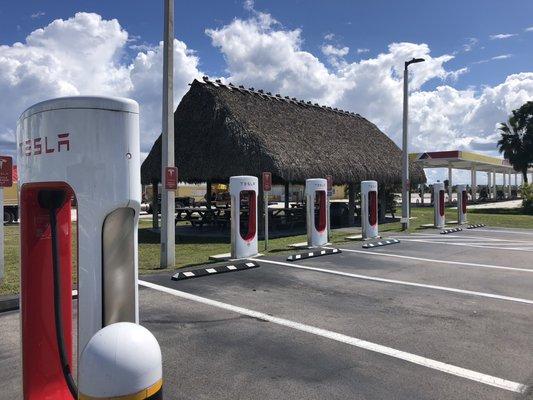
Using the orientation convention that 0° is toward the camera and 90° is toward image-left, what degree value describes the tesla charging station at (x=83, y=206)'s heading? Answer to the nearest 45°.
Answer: approximately 45°

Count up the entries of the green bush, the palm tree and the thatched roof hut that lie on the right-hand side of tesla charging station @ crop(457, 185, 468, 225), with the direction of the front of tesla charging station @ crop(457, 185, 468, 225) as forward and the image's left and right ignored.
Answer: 1

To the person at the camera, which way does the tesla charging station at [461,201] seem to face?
facing the viewer and to the right of the viewer

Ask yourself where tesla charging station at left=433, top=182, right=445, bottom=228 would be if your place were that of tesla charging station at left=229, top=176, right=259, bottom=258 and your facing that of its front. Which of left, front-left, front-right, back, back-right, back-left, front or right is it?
left

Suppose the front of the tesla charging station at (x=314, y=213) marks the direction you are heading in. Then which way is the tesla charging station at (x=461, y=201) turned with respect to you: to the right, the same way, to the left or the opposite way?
the same way

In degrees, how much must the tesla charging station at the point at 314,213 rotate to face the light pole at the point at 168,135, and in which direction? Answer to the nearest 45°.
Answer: approximately 90° to its right

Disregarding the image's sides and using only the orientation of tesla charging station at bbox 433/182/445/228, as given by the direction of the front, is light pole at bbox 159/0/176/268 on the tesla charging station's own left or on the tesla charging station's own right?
on the tesla charging station's own right

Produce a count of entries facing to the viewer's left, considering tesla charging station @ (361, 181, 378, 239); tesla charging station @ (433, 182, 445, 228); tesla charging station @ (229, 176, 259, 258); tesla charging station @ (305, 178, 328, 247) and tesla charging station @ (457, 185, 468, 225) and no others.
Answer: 0

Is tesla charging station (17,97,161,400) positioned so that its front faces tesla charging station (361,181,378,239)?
no

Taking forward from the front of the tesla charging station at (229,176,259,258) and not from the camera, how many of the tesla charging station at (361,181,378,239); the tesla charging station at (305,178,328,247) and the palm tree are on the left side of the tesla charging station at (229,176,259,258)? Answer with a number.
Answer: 3

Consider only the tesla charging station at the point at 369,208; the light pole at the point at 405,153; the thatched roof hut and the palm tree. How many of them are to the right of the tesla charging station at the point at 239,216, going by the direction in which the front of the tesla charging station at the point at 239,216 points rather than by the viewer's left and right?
0

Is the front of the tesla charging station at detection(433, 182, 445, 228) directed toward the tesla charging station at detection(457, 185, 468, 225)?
no

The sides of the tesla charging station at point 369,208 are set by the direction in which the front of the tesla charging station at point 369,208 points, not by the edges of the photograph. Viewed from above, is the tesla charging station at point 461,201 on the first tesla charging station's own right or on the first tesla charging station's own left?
on the first tesla charging station's own left

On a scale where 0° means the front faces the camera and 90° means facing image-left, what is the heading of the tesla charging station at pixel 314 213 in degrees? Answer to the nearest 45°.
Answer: approximately 315°

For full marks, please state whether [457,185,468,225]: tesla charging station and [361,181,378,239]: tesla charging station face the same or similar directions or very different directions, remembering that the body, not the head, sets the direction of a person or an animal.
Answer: same or similar directions

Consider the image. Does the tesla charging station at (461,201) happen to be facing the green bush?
no

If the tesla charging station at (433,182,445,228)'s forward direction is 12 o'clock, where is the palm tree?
The palm tree is roughly at 8 o'clock from the tesla charging station.

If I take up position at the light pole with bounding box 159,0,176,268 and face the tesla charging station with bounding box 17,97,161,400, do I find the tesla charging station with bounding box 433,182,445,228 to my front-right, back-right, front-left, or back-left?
back-left

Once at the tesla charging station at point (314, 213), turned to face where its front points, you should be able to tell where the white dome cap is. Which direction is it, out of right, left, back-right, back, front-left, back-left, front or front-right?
front-right

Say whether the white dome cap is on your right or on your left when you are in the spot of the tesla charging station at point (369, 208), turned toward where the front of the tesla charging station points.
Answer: on your right

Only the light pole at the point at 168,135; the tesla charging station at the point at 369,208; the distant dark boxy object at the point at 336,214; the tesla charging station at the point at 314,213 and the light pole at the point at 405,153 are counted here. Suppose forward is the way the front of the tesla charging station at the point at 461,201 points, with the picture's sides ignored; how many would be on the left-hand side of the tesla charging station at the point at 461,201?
0
